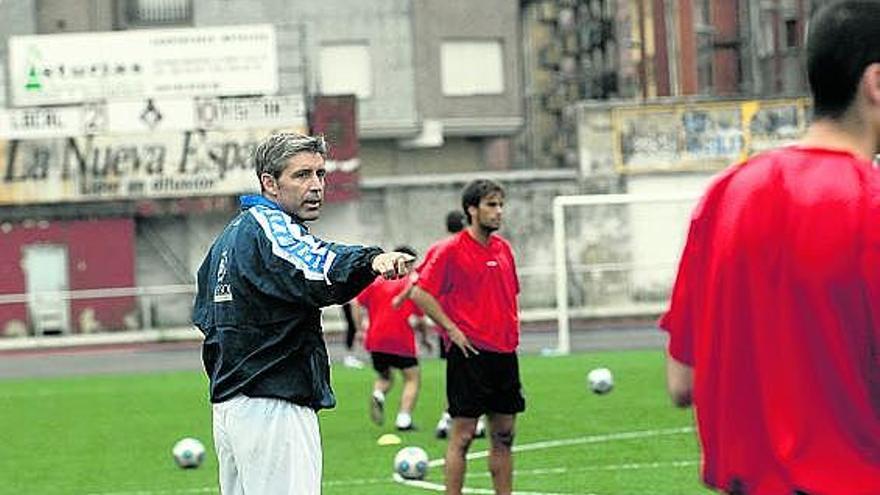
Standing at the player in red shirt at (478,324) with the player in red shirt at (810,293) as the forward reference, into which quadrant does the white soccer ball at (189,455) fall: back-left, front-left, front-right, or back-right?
back-right

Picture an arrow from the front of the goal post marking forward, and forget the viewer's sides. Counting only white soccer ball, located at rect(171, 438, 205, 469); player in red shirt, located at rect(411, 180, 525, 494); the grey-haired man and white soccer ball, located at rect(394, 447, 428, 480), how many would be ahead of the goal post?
4

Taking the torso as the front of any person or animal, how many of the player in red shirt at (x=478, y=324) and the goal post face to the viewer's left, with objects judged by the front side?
0

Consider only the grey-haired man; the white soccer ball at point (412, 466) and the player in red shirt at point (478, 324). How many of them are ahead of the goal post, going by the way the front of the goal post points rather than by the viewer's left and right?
3

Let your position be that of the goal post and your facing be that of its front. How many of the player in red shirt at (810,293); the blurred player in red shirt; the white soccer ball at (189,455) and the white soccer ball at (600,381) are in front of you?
4

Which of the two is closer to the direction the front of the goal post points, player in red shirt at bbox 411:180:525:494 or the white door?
the player in red shirt

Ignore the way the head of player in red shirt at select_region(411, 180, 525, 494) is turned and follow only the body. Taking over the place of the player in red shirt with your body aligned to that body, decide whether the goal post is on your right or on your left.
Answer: on your left

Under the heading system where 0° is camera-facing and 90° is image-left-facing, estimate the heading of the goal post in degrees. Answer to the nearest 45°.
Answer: approximately 0°

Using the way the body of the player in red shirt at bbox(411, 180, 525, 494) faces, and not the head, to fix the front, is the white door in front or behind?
behind

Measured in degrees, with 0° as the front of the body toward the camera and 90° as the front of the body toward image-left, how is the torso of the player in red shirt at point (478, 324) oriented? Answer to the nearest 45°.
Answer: approximately 315°

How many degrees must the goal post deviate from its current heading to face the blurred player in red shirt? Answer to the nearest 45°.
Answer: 0° — it already faces them

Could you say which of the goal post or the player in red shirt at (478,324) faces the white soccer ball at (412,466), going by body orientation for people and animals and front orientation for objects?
the goal post

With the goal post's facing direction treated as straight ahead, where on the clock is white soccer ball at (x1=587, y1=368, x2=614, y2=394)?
The white soccer ball is roughly at 12 o'clock from the goal post.

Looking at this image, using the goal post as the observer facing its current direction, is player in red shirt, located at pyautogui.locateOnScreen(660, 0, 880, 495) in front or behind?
in front

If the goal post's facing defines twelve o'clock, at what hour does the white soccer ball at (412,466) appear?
The white soccer ball is roughly at 12 o'clock from the goal post.
